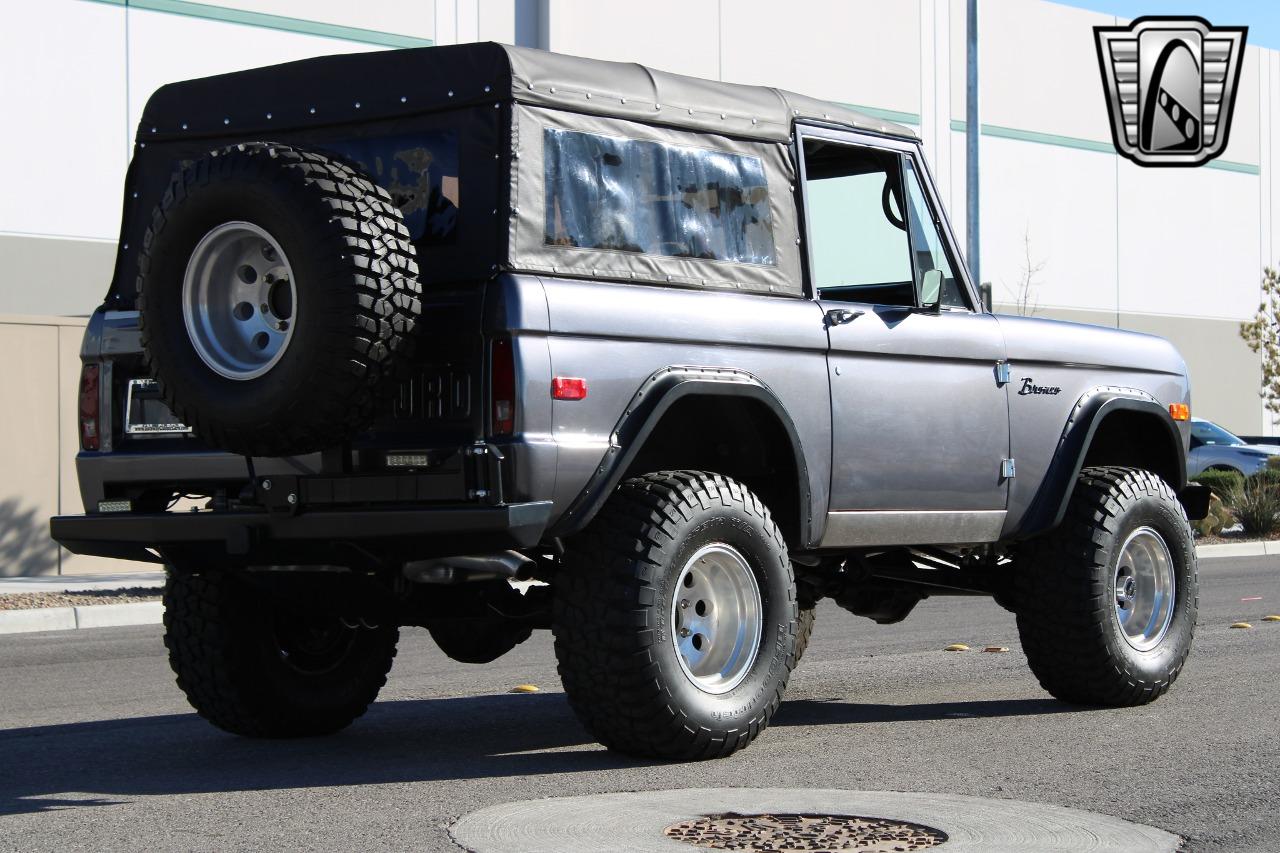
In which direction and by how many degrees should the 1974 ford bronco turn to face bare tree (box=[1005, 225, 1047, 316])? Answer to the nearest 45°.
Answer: approximately 45° to its left

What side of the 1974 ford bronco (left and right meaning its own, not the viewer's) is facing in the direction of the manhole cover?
right

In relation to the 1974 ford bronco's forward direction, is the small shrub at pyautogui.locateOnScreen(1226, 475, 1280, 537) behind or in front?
in front

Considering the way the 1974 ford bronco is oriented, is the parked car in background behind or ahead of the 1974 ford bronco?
ahead

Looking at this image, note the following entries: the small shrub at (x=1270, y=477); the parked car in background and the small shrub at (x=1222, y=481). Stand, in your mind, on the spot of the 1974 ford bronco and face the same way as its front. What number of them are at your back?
0

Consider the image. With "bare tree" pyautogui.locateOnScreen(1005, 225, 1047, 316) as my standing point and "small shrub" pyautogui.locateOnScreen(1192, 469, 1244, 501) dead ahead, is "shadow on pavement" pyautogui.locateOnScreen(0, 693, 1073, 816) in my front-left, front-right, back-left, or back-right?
front-right

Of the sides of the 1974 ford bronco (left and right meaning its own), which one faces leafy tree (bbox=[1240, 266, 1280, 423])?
front

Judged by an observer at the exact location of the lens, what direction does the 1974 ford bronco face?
facing away from the viewer and to the right of the viewer
